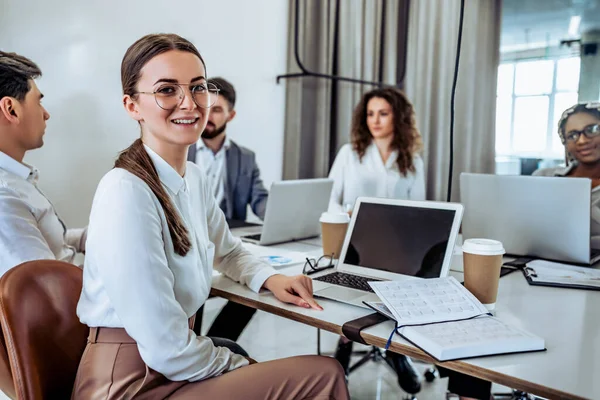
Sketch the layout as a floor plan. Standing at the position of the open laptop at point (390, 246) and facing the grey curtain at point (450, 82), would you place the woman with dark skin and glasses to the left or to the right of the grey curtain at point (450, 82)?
right

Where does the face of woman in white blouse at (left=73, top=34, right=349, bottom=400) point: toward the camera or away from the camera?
toward the camera

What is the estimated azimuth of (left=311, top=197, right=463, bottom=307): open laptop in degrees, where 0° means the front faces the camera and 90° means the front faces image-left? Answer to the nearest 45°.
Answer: approximately 45°

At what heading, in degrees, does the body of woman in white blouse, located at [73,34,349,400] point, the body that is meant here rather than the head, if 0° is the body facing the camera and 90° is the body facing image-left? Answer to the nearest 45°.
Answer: approximately 315°

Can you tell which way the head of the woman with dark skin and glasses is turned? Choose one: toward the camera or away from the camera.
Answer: toward the camera

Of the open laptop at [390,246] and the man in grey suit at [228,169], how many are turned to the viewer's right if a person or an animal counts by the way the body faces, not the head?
0

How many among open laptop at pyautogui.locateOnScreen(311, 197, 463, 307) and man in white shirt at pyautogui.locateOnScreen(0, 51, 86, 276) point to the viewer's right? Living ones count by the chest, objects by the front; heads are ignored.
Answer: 1

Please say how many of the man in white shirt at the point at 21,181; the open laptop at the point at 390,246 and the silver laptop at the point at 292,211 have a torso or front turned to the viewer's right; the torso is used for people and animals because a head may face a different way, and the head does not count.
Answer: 1

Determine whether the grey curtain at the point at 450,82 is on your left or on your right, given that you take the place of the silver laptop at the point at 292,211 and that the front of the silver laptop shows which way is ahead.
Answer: on your right

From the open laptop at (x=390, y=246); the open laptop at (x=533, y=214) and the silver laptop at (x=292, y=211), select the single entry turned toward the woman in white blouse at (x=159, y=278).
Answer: the open laptop at (x=390, y=246)

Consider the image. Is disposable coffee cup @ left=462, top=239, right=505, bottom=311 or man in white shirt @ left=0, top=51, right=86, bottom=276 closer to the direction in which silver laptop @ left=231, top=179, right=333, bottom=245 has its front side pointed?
the man in white shirt

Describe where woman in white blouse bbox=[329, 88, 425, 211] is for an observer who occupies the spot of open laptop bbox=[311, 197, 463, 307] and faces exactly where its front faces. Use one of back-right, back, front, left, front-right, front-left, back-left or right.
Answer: back-right

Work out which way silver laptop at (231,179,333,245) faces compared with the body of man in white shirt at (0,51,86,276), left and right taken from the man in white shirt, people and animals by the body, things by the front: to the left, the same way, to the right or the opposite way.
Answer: to the left

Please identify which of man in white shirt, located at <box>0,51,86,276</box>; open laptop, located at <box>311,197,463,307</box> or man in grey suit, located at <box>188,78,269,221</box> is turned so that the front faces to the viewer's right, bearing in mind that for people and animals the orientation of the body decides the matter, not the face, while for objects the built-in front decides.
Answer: the man in white shirt

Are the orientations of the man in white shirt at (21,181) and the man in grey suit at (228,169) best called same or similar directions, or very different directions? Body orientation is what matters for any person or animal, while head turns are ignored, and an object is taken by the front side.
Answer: very different directions

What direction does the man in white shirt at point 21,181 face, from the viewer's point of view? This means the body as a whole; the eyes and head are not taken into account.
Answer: to the viewer's right

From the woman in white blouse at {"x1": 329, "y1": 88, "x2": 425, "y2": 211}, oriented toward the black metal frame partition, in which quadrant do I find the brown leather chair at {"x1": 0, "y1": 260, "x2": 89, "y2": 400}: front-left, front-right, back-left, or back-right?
back-left

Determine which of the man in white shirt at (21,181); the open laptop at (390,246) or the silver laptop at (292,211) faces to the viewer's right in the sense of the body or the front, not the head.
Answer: the man in white shirt

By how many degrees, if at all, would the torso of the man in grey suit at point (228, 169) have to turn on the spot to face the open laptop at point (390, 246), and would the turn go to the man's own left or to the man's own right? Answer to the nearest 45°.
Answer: approximately 45° to the man's own left
